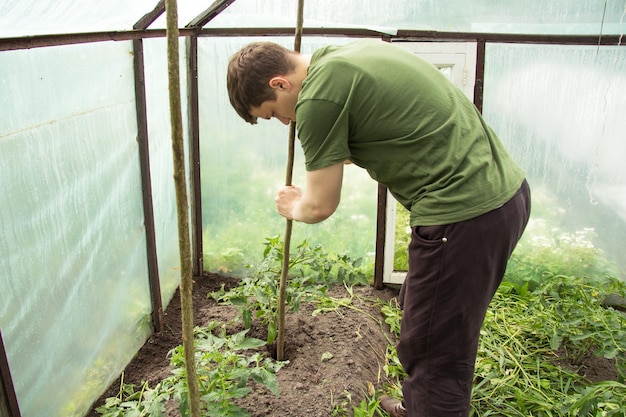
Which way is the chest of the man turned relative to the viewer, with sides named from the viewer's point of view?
facing to the left of the viewer

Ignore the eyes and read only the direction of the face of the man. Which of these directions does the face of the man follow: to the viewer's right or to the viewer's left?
to the viewer's left
